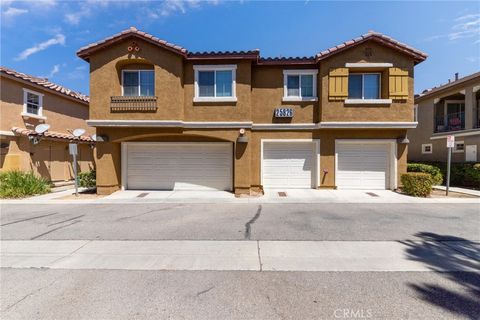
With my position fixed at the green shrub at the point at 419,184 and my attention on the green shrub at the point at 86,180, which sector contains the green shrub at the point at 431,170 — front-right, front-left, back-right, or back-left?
back-right

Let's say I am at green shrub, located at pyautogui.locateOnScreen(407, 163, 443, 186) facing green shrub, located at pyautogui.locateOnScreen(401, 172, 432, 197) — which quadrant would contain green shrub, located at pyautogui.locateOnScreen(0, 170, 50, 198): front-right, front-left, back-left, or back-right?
front-right

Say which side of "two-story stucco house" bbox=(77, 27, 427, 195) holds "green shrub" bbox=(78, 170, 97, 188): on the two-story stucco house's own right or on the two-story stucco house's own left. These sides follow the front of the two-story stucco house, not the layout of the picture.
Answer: on the two-story stucco house's own right

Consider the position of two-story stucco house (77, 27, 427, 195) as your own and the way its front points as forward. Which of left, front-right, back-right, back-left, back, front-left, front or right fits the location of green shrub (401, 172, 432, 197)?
left

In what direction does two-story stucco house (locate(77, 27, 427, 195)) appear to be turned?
toward the camera

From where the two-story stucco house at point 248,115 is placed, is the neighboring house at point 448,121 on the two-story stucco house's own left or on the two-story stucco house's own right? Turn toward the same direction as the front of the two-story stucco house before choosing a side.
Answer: on the two-story stucco house's own left

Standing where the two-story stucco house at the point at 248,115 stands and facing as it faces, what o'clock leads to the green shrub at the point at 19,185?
The green shrub is roughly at 3 o'clock from the two-story stucco house.

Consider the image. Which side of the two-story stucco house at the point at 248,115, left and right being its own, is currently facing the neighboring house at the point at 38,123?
right

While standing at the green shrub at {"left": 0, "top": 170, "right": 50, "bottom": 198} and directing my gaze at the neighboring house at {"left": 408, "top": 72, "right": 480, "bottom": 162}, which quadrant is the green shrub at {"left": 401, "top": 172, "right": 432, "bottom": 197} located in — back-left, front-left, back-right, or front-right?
front-right

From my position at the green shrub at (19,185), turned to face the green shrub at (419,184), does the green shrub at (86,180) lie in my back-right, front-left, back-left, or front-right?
front-left

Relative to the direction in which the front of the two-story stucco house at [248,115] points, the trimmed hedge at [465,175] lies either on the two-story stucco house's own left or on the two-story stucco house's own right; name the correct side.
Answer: on the two-story stucco house's own left

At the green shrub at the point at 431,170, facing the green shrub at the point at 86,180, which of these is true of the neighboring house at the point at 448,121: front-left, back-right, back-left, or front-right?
back-right
